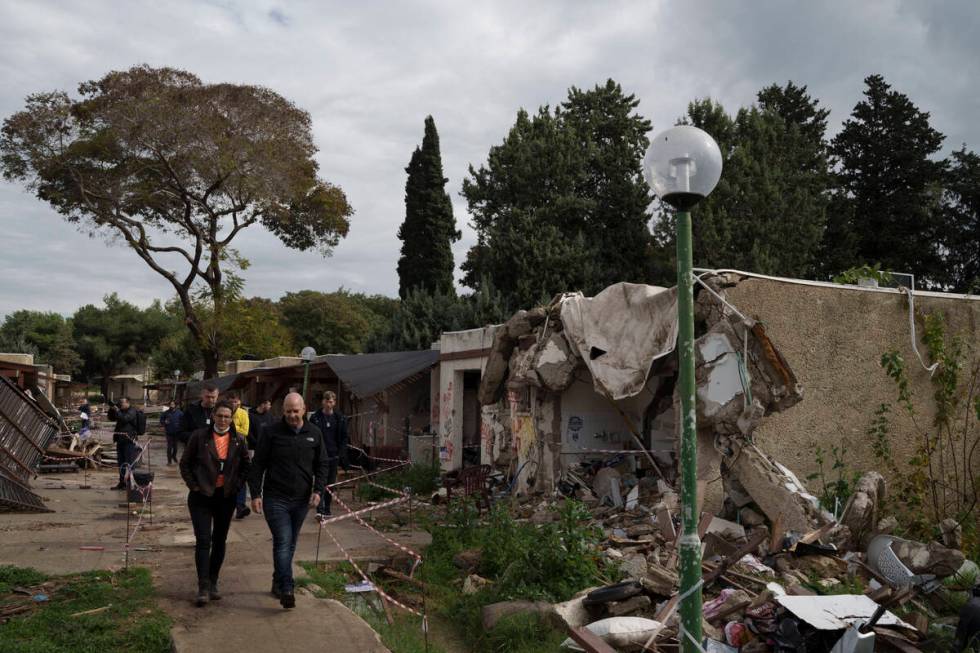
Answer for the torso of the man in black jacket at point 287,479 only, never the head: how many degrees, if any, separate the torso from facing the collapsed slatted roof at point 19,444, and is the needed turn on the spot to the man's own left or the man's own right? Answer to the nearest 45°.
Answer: approximately 135° to the man's own right

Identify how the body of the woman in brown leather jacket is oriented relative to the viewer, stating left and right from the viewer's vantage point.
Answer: facing the viewer

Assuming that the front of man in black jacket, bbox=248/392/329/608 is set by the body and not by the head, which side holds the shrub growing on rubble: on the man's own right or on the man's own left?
on the man's own left

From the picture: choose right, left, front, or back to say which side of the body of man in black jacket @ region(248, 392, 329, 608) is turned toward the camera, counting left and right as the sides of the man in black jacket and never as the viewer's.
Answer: front

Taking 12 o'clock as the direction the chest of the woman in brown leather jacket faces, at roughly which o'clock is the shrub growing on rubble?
The shrub growing on rubble is roughly at 9 o'clock from the woman in brown leather jacket.

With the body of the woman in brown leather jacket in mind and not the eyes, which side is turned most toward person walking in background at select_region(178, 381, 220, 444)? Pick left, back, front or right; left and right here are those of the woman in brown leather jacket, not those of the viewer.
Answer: back

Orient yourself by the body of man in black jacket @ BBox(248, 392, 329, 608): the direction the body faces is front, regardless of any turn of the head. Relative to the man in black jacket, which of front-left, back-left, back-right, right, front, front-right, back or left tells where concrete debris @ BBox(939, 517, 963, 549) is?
left

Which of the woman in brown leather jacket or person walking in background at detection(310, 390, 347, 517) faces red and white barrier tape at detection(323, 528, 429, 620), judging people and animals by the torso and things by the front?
the person walking in background

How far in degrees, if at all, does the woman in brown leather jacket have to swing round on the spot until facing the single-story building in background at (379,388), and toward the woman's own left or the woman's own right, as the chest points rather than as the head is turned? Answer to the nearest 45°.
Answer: approximately 180°

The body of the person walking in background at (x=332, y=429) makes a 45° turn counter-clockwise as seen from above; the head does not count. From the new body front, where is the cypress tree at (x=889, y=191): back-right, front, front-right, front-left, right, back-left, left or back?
left

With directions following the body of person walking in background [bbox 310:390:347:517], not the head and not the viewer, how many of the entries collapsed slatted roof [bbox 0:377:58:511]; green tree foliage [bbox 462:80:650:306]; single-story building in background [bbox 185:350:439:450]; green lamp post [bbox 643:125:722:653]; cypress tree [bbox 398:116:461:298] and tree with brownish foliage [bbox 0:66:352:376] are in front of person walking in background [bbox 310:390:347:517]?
1

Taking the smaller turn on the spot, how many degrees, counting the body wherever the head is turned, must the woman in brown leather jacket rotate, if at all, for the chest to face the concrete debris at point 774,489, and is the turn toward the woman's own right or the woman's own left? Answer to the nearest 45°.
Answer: approximately 90° to the woman's own left

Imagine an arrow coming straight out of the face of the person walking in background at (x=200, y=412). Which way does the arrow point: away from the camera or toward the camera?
toward the camera

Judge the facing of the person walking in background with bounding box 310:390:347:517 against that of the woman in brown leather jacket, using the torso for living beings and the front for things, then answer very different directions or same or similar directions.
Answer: same or similar directions

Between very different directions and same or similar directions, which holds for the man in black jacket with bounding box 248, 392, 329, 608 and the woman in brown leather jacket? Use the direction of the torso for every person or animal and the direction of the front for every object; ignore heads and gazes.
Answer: same or similar directions

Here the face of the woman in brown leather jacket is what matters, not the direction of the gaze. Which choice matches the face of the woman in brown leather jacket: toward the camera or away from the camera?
toward the camera

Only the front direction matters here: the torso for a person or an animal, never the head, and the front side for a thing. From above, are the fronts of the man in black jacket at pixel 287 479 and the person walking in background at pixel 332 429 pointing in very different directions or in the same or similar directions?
same or similar directions

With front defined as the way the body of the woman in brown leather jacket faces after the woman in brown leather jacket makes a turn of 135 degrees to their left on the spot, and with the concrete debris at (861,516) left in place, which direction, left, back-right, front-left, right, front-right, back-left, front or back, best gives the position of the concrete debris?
front-right

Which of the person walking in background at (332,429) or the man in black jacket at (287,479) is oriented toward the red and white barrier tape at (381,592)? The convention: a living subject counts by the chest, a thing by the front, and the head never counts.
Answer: the person walking in background
